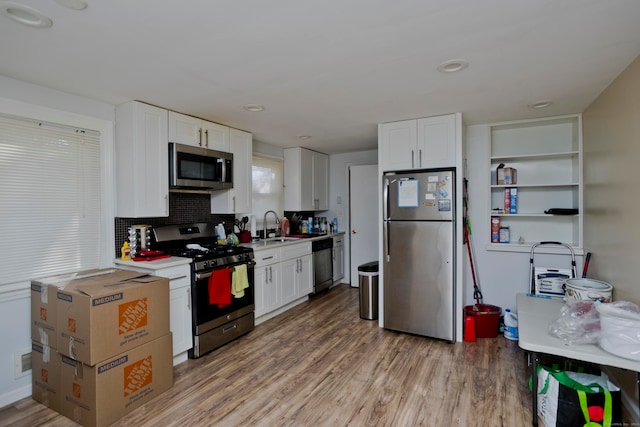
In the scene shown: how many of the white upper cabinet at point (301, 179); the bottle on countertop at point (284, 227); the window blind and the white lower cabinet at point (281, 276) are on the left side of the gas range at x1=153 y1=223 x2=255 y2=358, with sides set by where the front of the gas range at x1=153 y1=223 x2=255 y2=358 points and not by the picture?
3

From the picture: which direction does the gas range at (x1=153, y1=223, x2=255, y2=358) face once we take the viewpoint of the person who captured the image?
facing the viewer and to the right of the viewer

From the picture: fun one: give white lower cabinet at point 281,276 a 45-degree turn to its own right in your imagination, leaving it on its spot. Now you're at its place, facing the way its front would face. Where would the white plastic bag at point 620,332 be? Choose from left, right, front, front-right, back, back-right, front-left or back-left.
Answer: front-left

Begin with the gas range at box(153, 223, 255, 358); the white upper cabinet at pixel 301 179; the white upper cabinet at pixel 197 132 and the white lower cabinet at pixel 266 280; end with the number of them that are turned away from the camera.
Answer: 0

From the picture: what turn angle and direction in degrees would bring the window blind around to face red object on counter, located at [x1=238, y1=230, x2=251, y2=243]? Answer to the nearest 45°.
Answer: approximately 45° to its left

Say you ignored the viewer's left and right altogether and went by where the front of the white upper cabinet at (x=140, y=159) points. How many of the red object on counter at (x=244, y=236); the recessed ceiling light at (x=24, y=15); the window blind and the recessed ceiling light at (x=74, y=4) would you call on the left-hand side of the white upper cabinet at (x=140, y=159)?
1

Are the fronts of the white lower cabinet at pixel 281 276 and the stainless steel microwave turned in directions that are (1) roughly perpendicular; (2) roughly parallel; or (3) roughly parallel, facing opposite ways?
roughly parallel

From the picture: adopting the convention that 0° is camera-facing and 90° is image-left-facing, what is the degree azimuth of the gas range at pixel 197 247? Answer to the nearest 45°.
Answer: approximately 315°

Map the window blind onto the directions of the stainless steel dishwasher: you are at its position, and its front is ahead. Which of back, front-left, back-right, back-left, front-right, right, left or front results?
right

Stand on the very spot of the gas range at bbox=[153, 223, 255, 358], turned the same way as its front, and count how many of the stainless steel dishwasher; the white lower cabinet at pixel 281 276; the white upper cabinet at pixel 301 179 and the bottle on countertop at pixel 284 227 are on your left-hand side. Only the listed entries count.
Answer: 4

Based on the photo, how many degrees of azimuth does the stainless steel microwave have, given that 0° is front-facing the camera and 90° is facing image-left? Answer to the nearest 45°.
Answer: approximately 315°

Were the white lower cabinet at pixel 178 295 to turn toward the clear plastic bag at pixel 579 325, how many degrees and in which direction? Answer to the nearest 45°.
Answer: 0° — it already faces it

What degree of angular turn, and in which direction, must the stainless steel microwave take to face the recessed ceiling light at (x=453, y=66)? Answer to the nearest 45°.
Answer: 0° — it already faces it

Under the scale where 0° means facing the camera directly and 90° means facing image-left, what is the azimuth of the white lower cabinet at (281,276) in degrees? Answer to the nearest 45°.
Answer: approximately 315°

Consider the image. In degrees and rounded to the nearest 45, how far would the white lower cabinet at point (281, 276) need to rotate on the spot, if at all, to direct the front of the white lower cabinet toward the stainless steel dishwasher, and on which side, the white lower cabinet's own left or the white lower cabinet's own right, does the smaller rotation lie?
approximately 90° to the white lower cabinet's own left
